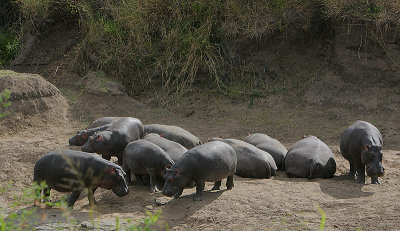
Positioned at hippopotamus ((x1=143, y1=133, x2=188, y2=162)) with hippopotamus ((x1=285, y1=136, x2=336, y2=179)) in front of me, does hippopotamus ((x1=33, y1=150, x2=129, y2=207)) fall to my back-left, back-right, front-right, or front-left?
back-right

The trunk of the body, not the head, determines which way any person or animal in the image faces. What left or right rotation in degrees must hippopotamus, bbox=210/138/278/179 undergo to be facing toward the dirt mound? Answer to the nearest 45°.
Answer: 0° — it already faces it

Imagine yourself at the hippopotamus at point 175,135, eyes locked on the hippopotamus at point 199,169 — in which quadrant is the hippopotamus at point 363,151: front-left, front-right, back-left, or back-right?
front-left

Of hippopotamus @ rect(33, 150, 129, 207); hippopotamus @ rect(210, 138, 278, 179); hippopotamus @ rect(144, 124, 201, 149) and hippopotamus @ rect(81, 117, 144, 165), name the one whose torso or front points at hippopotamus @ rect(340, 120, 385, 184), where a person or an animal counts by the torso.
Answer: hippopotamus @ rect(33, 150, 129, 207)

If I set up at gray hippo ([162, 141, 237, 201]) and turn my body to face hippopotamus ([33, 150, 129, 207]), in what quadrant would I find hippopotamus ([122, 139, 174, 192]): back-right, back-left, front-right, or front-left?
front-right

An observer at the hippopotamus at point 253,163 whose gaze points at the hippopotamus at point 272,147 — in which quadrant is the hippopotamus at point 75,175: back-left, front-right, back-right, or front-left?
back-left

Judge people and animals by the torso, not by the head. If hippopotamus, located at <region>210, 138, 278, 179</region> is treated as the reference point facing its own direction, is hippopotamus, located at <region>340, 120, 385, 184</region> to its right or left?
on its right

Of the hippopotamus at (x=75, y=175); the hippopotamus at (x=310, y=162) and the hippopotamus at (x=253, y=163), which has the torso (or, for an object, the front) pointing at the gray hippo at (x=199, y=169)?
the hippopotamus at (x=75, y=175)

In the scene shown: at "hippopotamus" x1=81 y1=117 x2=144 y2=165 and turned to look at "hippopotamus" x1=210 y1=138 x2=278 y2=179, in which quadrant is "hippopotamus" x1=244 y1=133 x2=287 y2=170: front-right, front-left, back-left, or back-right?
front-left

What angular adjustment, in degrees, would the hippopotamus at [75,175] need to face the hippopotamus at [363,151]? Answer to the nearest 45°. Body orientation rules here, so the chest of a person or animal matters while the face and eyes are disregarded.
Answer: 0° — it already faces it

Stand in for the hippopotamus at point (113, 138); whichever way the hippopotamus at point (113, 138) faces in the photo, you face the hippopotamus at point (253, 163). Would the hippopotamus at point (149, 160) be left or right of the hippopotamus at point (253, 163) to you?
right

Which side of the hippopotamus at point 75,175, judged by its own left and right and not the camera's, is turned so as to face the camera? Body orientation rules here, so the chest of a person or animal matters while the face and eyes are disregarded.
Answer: right
